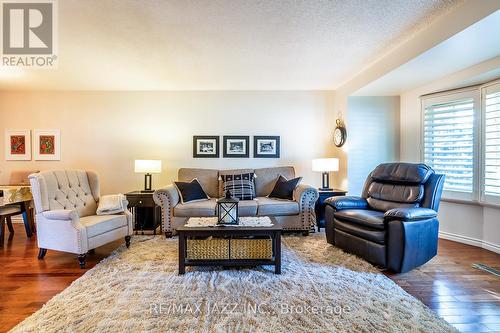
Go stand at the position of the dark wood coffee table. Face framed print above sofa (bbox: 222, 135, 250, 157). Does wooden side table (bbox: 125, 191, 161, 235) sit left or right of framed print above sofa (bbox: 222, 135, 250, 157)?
left

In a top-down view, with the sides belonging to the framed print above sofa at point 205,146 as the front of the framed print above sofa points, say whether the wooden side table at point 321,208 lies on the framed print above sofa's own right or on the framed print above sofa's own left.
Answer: on the framed print above sofa's own left

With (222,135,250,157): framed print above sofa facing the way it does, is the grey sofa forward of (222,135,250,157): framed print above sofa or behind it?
forward

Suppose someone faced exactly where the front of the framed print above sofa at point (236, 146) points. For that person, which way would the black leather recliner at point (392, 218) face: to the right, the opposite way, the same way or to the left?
to the right

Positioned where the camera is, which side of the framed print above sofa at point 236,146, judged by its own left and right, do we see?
front

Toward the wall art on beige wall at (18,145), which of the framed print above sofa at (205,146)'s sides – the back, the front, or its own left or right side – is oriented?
right

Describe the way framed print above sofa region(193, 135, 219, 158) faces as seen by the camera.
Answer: facing the viewer

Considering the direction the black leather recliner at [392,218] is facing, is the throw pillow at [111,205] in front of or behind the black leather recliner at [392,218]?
in front

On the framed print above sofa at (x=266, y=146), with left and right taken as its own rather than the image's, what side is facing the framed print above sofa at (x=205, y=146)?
right

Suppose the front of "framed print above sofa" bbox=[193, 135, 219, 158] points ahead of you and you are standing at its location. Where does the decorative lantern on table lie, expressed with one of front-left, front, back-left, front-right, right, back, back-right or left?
front

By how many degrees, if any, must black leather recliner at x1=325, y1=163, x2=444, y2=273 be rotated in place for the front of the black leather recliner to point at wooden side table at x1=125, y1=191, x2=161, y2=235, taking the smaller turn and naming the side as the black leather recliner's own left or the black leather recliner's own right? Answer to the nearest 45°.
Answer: approximately 45° to the black leather recliner's own right

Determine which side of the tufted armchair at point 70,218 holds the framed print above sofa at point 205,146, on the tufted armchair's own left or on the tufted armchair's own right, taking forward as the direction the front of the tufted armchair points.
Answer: on the tufted armchair's own left

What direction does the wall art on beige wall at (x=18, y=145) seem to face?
toward the camera

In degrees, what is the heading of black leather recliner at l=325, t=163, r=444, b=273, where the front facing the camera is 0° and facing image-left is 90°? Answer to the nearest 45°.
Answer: approximately 45°

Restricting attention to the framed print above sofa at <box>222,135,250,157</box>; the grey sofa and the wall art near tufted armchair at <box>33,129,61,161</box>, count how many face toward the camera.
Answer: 3
